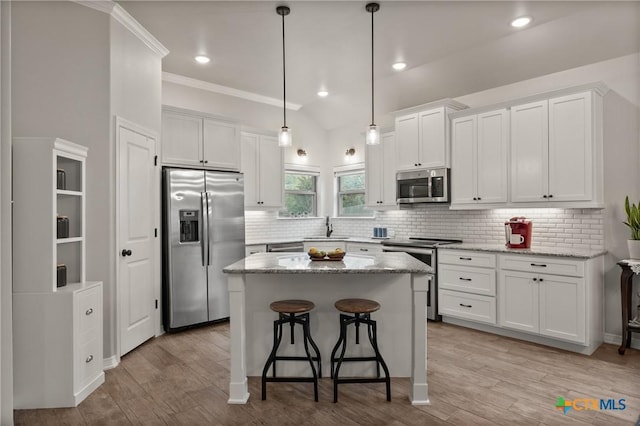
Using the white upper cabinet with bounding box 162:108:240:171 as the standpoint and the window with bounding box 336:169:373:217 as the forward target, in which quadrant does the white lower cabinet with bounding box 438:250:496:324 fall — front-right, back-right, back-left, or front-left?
front-right

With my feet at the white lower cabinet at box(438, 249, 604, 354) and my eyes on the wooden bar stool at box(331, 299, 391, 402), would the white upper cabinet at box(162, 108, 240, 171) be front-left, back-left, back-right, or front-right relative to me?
front-right

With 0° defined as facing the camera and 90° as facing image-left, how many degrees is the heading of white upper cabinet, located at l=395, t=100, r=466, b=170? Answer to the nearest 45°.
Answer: approximately 45°

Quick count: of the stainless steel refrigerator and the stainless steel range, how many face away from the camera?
0

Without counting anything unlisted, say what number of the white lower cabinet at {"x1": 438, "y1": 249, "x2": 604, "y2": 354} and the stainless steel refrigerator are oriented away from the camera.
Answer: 0

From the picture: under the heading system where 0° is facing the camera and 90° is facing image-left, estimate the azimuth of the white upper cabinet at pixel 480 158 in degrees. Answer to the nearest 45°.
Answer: approximately 45°

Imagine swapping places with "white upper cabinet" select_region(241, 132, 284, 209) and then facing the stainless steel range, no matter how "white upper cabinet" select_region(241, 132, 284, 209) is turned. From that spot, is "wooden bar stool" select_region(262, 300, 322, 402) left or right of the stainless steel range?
right

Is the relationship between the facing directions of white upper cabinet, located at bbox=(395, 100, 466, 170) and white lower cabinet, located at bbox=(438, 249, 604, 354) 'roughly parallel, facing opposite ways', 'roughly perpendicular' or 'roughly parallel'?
roughly parallel

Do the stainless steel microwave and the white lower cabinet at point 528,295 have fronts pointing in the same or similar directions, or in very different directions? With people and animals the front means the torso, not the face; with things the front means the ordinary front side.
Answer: same or similar directions

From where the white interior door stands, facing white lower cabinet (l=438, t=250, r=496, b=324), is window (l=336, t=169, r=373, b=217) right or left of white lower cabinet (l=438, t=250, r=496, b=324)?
left

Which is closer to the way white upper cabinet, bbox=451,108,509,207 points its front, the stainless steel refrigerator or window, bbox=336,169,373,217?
the stainless steel refrigerator

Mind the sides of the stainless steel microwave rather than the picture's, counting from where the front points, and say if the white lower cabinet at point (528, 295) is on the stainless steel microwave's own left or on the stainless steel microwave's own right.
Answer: on the stainless steel microwave's own left

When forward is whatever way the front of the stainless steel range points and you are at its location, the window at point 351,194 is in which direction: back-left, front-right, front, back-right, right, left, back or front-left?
right

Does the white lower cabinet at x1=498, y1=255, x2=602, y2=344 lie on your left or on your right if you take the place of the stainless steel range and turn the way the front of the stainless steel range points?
on your left

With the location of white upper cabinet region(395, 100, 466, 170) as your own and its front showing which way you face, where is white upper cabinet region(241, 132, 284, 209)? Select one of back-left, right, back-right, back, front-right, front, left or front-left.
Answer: front-right

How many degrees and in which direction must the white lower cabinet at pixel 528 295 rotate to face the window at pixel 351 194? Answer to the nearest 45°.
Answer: approximately 90° to its right

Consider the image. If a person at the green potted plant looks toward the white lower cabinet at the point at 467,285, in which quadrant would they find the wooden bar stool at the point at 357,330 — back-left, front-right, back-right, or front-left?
front-left

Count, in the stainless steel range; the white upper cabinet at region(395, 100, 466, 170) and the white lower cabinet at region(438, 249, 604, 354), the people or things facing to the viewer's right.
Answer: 0

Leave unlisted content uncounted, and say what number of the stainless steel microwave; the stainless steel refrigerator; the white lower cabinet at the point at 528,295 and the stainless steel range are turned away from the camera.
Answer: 0

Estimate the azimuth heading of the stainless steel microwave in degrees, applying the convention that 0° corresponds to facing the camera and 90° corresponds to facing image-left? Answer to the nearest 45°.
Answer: approximately 45°
